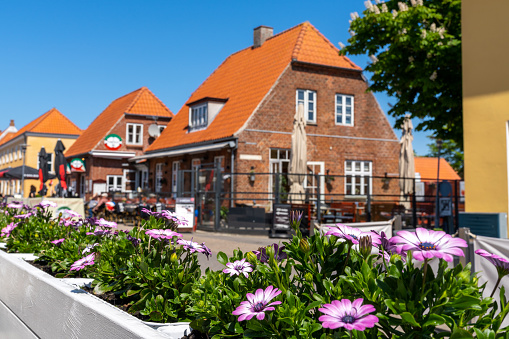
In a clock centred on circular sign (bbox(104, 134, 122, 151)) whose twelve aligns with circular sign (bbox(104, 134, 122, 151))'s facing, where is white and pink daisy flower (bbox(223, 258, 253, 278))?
The white and pink daisy flower is roughly at 12 o'clock from the circular sign.

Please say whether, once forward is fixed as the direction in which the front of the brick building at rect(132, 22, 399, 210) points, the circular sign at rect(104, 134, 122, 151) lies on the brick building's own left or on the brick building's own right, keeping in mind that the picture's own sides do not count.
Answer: on the brick building's own right

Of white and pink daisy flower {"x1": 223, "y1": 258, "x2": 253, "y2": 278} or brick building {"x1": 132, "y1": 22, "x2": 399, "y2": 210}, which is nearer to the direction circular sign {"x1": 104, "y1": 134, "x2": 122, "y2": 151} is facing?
the white and pink daisy flower

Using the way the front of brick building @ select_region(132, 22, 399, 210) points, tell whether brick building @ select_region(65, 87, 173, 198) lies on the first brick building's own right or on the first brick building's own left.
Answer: on the first brick building's own right

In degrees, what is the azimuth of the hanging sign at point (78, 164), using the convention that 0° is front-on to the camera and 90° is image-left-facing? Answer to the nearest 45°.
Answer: approximately 0°

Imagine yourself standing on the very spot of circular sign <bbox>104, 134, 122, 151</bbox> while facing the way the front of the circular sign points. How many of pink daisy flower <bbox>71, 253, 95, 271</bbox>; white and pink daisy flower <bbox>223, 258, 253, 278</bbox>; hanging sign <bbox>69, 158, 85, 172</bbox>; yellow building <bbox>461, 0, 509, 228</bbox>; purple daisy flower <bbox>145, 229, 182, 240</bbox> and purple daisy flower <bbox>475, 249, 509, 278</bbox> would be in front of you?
5

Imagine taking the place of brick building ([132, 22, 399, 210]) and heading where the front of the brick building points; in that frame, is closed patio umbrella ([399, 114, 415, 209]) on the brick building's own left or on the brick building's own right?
on the brick building's own left

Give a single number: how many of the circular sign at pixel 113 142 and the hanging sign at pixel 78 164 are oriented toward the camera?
2
